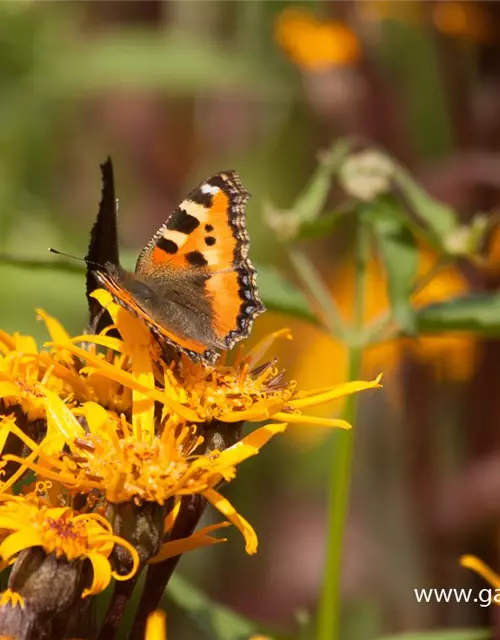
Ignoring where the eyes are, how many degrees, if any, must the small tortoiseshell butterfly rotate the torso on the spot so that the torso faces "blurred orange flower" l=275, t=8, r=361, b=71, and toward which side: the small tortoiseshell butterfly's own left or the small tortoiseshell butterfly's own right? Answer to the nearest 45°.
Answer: approximately 90° to the small tortoiseshell butterfly's own right

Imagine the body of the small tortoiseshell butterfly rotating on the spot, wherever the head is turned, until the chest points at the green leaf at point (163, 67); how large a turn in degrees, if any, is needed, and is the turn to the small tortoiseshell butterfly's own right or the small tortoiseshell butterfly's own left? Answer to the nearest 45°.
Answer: approximately 90° to the small tortoiseshell butterfly's own right

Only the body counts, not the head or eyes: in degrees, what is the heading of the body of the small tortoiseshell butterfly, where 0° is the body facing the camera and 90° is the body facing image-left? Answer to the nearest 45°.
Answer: approximately 90°

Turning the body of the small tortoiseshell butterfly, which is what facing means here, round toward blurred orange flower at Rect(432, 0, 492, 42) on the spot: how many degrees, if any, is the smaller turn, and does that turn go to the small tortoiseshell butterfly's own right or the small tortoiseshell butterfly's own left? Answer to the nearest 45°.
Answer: approximately 135° to the small tortoiseshell butterfly's own right

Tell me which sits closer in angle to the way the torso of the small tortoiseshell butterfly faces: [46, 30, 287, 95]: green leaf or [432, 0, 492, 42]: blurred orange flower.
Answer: the green leaf
